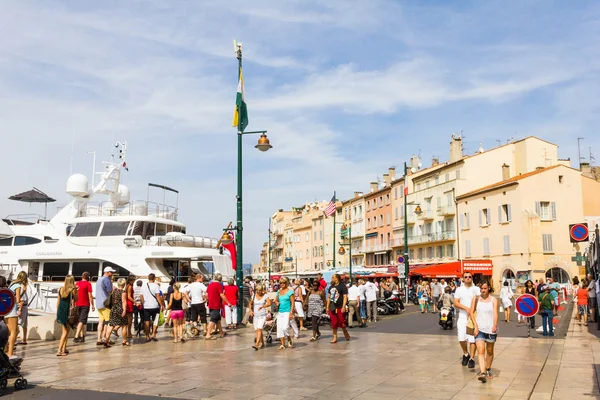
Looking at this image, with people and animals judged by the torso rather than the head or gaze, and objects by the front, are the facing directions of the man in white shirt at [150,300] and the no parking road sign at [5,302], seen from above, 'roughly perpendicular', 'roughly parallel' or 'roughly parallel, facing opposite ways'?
roughly parallel, facing opposite ways

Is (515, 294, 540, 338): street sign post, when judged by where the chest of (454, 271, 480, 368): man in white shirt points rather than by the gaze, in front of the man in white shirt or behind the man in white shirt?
behind

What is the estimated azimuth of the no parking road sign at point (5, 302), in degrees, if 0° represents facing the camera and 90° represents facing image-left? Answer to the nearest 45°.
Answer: approximately 0°

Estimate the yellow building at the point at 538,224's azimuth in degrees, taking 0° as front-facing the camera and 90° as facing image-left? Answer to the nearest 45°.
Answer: approximately 45°

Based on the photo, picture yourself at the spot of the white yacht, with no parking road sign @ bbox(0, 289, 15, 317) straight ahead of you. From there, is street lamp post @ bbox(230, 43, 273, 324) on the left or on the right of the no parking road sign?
left

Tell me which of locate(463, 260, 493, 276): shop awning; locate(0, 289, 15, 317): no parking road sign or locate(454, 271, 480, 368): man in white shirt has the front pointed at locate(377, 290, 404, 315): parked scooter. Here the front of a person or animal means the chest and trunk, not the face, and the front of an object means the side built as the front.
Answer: the shop awning

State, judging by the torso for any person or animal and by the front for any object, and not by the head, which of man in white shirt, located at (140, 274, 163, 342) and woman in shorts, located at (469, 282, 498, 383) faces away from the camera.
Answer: the man in white shirt

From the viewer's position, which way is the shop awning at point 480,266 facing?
facing the viewer

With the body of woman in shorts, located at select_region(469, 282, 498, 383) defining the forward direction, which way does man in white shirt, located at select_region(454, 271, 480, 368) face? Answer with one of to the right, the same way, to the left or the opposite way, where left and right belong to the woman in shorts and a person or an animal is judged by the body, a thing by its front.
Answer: the same way

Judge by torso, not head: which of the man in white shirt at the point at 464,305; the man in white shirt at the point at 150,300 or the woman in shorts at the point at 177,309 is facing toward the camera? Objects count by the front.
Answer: the man in white shirt at the point at 464,305

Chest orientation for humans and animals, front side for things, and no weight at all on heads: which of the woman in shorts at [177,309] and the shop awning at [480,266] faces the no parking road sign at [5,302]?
the shop awning

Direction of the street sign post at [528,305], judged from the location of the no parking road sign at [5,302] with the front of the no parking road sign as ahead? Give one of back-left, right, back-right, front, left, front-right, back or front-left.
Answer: left

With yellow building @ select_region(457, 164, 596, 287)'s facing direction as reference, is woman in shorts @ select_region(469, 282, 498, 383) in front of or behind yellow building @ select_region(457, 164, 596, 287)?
in front

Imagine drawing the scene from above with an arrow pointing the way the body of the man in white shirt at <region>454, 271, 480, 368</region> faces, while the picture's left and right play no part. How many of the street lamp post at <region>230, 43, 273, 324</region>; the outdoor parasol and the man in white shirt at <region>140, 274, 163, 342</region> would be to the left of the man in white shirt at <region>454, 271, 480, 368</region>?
0

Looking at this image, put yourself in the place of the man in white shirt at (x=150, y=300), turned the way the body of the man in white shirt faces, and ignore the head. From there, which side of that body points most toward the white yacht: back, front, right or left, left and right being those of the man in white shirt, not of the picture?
front

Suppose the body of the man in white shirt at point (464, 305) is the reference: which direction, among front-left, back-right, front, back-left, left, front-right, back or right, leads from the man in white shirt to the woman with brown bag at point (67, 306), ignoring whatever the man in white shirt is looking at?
right

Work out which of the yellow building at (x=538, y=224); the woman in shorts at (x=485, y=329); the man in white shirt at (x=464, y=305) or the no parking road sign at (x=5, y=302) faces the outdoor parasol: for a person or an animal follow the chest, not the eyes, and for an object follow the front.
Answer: the yellow building

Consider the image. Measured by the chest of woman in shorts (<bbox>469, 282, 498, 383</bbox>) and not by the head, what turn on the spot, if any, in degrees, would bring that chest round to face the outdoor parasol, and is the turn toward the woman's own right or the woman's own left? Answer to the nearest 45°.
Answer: approximately 135° to the woman's own right

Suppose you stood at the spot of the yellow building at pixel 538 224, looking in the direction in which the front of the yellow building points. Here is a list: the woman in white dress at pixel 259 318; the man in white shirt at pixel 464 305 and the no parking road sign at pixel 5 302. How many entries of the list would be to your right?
0

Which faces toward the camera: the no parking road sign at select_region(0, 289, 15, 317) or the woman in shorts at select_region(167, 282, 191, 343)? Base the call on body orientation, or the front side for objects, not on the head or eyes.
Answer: the no parking road sign

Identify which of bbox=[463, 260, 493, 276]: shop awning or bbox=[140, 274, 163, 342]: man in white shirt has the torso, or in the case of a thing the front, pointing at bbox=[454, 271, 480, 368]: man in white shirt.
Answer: the shop awning
